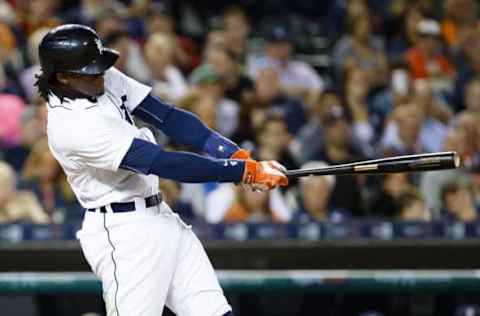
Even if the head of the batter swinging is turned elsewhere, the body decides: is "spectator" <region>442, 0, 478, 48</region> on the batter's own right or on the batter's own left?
on the batter's own left

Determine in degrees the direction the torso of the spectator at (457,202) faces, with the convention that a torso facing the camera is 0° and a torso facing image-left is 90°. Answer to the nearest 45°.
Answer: approximately 0°

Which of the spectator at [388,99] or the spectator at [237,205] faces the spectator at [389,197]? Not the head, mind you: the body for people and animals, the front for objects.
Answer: the spectator at [388,99]

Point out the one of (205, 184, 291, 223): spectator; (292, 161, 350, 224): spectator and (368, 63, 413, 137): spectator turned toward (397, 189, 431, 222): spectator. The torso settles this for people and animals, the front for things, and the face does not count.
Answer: (368, 63, 413, 137): spectator

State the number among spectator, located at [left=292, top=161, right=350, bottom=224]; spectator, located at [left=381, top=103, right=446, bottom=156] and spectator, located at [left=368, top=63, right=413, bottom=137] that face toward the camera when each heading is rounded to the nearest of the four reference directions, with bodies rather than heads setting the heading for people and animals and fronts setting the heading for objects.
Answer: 3
